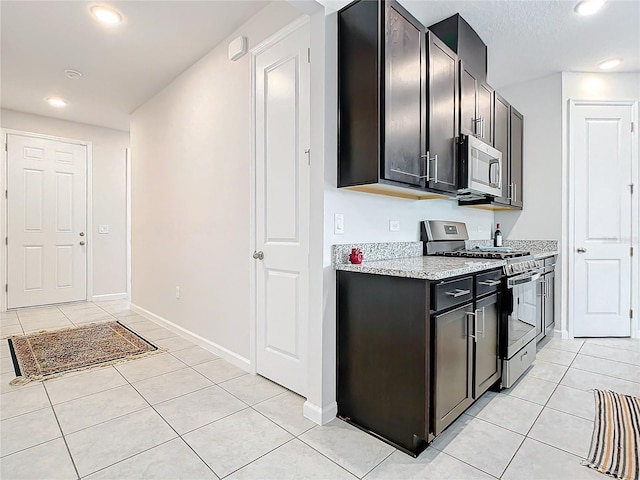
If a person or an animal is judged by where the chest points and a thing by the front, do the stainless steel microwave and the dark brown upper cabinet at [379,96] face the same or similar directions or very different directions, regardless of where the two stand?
same or similar directions

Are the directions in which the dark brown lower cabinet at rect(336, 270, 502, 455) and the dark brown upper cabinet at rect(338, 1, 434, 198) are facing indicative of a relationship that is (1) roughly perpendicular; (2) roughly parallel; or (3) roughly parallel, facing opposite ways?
roughly parallel

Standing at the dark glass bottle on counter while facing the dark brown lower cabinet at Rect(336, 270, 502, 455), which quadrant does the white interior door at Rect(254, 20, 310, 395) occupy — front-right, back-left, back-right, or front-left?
front-right

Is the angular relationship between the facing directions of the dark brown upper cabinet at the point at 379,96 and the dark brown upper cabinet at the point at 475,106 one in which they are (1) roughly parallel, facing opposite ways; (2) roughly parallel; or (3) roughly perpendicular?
roughly parallel
